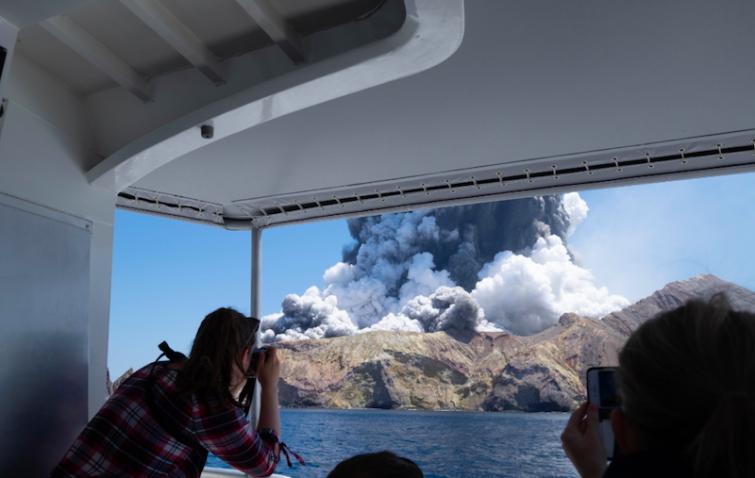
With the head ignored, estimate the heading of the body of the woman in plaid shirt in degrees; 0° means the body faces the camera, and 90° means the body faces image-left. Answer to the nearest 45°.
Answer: approximately 225°

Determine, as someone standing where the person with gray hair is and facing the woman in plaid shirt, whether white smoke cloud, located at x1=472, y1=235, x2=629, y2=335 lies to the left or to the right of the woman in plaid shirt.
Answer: right

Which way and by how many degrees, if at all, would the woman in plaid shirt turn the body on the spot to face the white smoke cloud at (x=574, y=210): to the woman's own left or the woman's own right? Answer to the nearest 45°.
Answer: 0° — they already face it

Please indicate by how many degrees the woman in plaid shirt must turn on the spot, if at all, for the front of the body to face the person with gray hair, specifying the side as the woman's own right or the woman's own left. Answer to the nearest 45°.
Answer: approximately 135° to the woman's own right

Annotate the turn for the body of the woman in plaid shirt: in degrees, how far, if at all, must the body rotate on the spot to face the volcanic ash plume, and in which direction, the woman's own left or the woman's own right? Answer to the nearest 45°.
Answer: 0° — they already face it

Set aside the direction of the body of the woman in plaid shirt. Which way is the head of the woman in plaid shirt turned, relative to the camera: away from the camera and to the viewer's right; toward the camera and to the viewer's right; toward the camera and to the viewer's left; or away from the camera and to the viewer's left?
away from the camera and to the viewer's right
